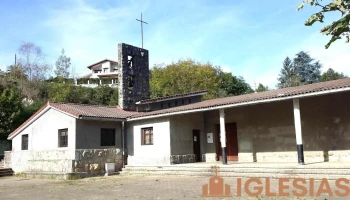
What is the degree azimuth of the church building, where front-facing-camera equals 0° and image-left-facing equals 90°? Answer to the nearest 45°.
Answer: approximately 45°

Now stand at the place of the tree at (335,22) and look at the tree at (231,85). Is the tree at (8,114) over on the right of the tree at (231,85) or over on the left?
left

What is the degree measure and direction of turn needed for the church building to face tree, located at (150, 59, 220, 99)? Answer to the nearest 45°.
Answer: approximately 135° to its right

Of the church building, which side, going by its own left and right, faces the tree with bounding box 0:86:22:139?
right

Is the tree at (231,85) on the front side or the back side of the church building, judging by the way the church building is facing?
on the back side
